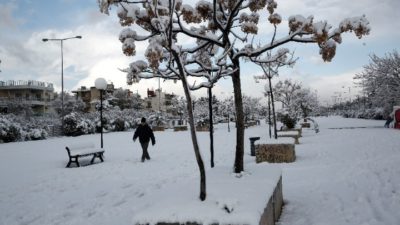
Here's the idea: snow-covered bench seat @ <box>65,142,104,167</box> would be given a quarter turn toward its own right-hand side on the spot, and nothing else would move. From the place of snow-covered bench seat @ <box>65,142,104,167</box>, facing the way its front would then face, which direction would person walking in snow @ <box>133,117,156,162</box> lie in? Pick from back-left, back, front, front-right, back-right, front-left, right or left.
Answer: back-left

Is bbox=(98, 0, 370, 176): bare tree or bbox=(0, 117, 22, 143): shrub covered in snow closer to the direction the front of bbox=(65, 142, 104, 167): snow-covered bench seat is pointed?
the bare tree

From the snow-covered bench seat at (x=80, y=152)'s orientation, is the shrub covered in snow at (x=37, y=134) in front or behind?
behind

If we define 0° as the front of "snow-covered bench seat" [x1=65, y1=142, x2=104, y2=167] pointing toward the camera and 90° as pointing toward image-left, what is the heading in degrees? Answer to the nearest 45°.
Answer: approximately 315°

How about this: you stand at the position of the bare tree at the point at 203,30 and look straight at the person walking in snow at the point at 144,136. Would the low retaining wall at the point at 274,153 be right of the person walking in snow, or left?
right

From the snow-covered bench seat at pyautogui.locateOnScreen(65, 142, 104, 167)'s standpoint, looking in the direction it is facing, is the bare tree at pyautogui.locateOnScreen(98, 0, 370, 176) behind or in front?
in front
